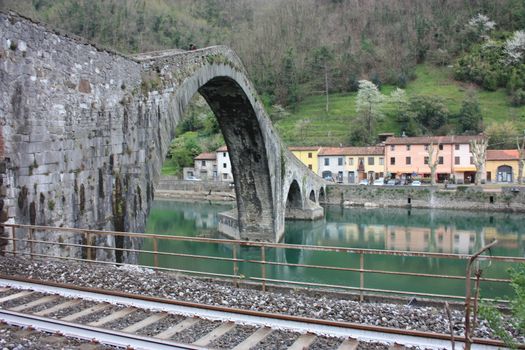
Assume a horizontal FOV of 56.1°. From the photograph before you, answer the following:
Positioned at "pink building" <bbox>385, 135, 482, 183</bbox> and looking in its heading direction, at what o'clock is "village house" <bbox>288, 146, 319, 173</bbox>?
The village house is roughly at 3 o'clock from the pink building.

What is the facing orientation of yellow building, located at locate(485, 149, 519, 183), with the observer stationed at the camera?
facing the viewer

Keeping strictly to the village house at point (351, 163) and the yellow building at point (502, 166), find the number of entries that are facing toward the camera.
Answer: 2

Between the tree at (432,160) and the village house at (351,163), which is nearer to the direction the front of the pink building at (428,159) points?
the tree

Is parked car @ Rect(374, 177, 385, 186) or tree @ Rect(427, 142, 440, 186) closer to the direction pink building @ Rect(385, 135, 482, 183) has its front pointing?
the tree

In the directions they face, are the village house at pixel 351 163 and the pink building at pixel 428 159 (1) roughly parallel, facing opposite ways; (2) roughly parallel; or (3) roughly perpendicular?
roughly parallel

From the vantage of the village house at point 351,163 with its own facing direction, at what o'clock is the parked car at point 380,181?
The parked car is roughly at 10 o'clock from the village house.

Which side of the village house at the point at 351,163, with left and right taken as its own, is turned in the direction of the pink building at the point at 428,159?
left

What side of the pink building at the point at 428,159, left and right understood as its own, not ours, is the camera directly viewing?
front

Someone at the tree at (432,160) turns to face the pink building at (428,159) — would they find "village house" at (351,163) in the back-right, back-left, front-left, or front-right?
front-left

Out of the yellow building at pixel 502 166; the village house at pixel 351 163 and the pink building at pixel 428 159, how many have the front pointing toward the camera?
3

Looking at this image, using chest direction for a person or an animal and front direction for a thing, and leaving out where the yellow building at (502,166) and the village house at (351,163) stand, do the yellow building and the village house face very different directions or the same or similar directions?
same or similar directions

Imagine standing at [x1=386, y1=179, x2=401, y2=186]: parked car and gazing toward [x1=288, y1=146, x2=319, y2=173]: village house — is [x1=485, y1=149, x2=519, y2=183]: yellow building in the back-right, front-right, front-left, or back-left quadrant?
back-right
